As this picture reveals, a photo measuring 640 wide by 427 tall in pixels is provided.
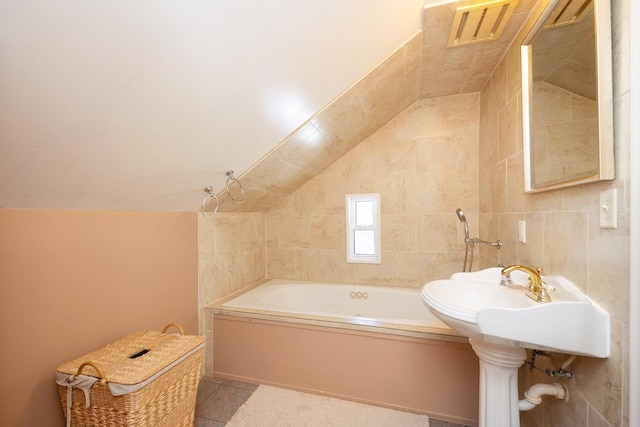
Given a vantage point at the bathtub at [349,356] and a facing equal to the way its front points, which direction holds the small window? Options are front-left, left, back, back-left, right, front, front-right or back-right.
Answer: back

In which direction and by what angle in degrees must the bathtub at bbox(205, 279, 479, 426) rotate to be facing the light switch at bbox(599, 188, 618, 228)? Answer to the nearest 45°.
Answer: approximately 45° to its left

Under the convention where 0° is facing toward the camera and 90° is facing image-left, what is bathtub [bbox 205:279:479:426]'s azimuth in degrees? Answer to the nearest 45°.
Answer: approximately 0°

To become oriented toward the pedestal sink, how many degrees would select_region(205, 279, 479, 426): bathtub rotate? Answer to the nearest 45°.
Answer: approximately 45° to its left

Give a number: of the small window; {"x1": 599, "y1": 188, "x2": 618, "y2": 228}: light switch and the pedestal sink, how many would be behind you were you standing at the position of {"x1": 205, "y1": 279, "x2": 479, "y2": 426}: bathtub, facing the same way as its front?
1

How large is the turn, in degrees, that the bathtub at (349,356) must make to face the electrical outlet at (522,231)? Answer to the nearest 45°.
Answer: approximately 90° to its left
